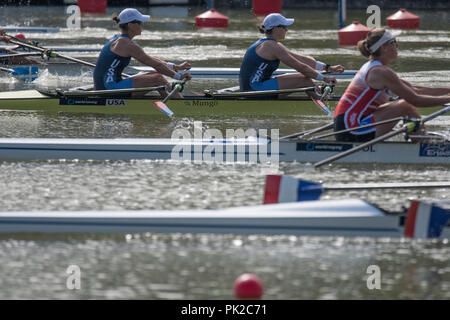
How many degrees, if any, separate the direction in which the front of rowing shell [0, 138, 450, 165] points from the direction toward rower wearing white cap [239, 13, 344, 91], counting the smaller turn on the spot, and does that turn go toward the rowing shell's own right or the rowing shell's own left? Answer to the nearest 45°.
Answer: approximately 90° to the rowing shell's own right

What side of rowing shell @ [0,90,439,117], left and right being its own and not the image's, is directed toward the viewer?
left

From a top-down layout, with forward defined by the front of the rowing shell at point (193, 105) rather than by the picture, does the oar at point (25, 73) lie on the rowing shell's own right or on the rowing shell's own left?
on the rowing shell's own right

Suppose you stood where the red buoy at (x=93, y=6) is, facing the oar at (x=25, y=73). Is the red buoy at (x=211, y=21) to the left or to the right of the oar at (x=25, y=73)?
left

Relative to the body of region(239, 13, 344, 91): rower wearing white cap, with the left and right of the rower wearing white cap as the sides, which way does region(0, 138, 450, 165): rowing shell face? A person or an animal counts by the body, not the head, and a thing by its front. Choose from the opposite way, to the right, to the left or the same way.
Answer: the opposite way

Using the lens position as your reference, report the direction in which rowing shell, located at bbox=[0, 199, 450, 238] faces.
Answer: facing to the left of the viewer

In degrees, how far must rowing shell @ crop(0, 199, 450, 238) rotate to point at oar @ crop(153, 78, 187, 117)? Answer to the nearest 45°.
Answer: approximately 90° to its right

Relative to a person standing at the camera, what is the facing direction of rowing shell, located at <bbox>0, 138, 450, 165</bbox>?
facing to the left of the viewer

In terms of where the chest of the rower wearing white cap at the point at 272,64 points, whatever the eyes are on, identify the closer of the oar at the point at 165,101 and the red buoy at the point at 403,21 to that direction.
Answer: the red buoy

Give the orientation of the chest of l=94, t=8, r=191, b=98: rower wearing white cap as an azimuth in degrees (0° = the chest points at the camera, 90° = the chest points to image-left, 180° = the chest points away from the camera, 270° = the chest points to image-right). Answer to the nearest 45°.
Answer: approximately 270°

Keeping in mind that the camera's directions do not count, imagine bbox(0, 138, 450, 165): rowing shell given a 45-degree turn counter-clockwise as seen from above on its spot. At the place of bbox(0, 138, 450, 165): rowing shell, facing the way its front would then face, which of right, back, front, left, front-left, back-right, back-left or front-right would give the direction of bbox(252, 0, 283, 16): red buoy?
back-right

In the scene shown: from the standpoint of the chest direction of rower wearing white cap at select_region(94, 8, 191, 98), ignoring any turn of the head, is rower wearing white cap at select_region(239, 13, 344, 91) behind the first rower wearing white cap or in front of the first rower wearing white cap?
in front

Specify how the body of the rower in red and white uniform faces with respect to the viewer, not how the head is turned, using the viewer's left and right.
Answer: facing to the right of the viewer

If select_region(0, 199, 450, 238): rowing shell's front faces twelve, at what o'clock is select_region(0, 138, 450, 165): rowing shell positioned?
select_region(0, 138, 450, 165): rowing shell is roughly at 3 o'clock from select_region(0, 199, 450, 238): rowing shell.
